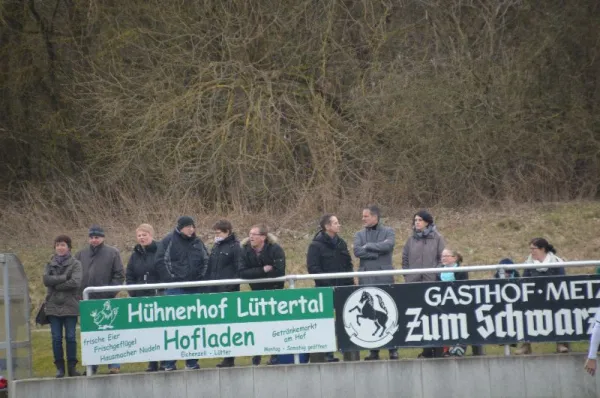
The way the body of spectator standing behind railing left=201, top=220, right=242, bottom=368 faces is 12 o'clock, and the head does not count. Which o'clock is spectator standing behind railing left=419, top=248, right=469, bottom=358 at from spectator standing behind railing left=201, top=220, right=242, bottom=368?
spectator standing behind railing left=419, top=248, right=469, bottom=358 is roughly at 8 o'clock from spectator standing behind railing left=201, top=220, right=242, bottom=368.

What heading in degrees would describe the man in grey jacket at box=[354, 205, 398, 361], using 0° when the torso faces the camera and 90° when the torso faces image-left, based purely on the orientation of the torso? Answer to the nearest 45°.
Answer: approximately 45°

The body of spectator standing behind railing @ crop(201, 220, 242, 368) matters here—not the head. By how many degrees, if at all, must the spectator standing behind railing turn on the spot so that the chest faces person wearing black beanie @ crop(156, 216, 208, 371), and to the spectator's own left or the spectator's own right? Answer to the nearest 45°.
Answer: approximately 45° to the spectator's own right

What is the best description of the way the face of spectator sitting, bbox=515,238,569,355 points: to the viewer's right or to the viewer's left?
to the viewer's left

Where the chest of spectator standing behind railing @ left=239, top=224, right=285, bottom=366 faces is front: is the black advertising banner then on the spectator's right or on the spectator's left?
on the spectator's left

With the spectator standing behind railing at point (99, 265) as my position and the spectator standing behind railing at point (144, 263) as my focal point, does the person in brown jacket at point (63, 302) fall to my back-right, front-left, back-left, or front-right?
back-right

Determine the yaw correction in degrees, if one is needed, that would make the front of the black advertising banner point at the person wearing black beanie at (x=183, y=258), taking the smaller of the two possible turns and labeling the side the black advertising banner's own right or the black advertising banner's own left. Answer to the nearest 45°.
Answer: approximately 90° to the black advertising banner's own right

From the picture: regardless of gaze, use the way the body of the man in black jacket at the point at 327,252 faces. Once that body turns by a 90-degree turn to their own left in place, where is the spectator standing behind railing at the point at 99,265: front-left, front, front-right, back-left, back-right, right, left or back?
back-left
